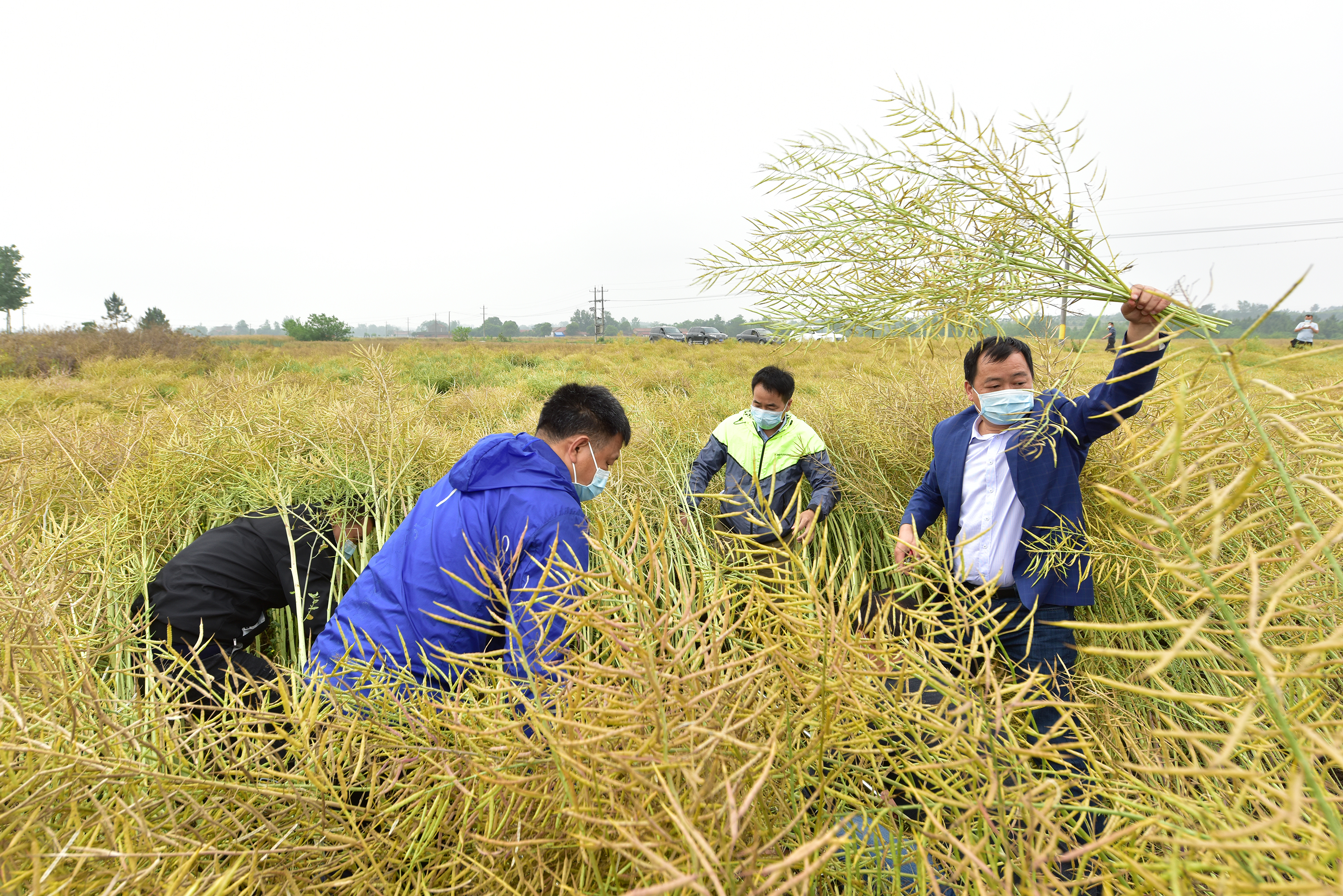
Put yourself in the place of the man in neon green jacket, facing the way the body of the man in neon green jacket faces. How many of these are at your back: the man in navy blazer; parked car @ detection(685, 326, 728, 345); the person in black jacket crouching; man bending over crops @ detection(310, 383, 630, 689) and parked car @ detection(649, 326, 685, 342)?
2

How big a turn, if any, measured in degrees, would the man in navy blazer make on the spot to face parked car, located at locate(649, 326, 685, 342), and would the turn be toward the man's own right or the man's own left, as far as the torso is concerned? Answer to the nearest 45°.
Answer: approximately 135° to the man's own right

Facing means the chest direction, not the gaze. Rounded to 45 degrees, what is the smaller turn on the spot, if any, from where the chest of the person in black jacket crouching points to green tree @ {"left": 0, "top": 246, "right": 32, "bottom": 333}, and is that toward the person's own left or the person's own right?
approximately 90° to the person's own left

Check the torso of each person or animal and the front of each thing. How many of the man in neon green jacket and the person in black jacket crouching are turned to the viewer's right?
1

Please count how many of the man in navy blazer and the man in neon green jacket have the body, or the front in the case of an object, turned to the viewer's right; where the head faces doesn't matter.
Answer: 0

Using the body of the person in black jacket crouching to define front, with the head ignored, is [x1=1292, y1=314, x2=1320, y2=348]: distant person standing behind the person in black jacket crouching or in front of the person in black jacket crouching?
in front

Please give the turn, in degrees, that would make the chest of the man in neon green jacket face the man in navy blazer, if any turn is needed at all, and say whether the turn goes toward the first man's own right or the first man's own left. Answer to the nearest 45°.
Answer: approximately 45° to the first man's own left

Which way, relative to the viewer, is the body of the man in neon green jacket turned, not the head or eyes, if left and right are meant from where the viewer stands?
facing the viewer

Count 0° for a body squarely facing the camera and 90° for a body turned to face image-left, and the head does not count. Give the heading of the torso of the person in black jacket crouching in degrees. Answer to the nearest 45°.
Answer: approximately 270°

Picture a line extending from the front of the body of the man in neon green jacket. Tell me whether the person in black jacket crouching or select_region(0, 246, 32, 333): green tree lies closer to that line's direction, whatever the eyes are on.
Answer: the person in black jacket crouching

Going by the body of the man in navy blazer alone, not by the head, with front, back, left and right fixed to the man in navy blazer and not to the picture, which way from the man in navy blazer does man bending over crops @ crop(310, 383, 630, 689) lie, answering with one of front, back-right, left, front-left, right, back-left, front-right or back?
front-right

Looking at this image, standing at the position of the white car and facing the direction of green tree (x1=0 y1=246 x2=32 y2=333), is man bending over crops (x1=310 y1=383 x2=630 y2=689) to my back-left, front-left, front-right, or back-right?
front-left
